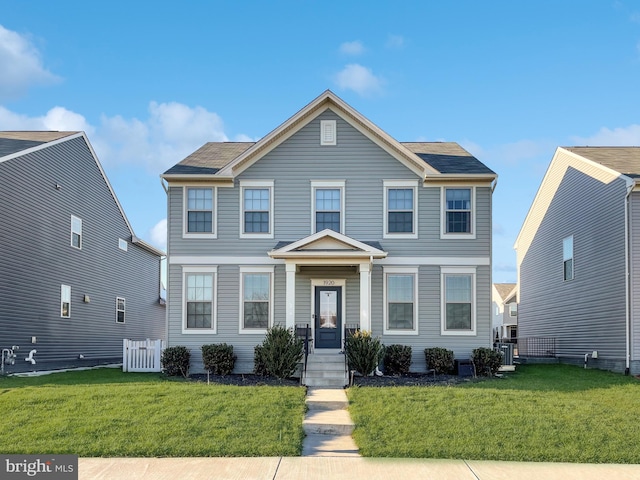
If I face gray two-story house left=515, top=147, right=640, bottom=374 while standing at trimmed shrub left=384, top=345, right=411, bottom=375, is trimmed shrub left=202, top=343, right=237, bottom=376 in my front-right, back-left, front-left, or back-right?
back-left

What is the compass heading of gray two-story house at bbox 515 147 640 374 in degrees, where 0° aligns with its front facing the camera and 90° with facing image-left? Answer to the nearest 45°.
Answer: approximately 315°

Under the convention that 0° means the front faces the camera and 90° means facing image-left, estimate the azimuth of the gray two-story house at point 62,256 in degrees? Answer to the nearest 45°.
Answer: approximately 45°

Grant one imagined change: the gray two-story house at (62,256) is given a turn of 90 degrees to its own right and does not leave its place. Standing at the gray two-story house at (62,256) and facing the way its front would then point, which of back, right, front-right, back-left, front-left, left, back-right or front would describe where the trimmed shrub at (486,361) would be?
back

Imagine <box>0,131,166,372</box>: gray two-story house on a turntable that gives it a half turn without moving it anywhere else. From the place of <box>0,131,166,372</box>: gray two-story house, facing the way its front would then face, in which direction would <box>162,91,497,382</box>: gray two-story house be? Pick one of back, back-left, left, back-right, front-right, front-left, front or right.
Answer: right

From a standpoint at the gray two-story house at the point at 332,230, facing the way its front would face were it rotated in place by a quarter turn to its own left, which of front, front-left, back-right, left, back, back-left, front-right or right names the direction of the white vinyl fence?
back
